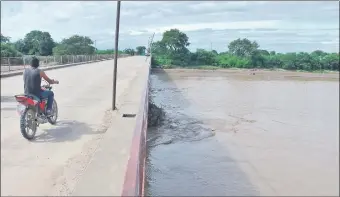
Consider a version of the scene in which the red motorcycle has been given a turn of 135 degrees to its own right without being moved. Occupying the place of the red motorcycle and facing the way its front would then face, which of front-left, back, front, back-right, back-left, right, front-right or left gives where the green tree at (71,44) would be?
back

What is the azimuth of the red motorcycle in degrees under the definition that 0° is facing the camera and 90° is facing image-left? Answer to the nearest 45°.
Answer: approximately 225°
